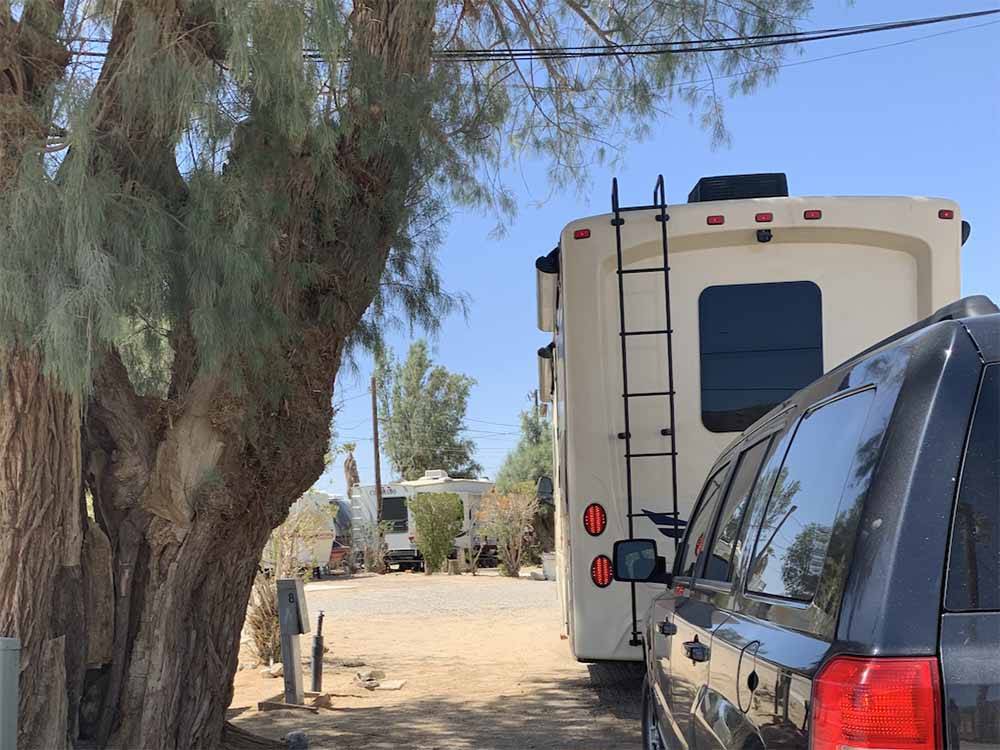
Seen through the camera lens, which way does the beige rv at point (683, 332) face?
facing away from the viewer

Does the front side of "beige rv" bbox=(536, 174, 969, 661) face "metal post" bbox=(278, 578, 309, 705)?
no

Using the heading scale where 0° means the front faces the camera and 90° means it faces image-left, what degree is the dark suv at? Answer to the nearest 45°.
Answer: approximately 135°

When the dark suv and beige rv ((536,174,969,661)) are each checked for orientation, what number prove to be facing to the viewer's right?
0

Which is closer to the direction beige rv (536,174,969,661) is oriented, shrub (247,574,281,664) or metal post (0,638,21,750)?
the shrub

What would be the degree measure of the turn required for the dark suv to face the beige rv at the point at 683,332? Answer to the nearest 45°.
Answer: approximately 45° to its right

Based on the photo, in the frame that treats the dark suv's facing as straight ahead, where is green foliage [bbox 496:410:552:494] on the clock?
The green foliage is roughly at 1 o'clock from the dark suv.

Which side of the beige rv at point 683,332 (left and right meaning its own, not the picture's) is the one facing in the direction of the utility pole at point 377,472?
front

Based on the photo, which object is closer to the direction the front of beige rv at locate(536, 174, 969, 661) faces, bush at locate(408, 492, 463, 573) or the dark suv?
the bush

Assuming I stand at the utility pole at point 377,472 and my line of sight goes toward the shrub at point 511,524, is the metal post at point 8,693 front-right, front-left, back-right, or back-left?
front-right

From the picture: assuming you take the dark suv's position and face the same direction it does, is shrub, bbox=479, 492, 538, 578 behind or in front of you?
in front
